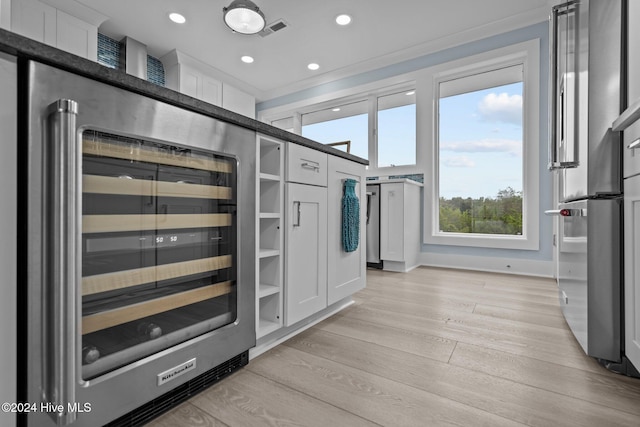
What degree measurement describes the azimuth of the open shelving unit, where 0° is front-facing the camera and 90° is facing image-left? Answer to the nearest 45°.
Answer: approximately 315°

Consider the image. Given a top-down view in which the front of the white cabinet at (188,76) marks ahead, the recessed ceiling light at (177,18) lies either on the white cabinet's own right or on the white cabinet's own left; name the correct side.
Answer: on the white cabinet's own right

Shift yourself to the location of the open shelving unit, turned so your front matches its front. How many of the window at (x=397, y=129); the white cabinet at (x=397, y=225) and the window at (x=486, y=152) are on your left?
3

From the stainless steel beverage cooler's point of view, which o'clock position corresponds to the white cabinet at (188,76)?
The white cabinet is roughly at 8 o'clock from the stainless steel beverage cooler.

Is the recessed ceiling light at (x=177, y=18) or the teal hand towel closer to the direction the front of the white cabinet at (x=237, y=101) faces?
the teal hand towel

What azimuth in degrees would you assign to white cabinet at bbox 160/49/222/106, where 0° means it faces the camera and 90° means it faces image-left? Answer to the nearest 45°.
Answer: approximately 315°

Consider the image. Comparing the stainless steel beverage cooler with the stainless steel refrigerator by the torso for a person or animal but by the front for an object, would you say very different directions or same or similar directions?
very different directions

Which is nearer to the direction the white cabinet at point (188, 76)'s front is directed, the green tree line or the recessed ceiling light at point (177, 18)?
the green tree line

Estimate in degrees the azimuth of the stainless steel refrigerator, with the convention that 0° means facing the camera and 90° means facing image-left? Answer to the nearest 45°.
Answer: approximately 90°

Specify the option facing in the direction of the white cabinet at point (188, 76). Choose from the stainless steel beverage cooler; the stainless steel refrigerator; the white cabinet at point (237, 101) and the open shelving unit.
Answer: the stainless steel refrigerator
